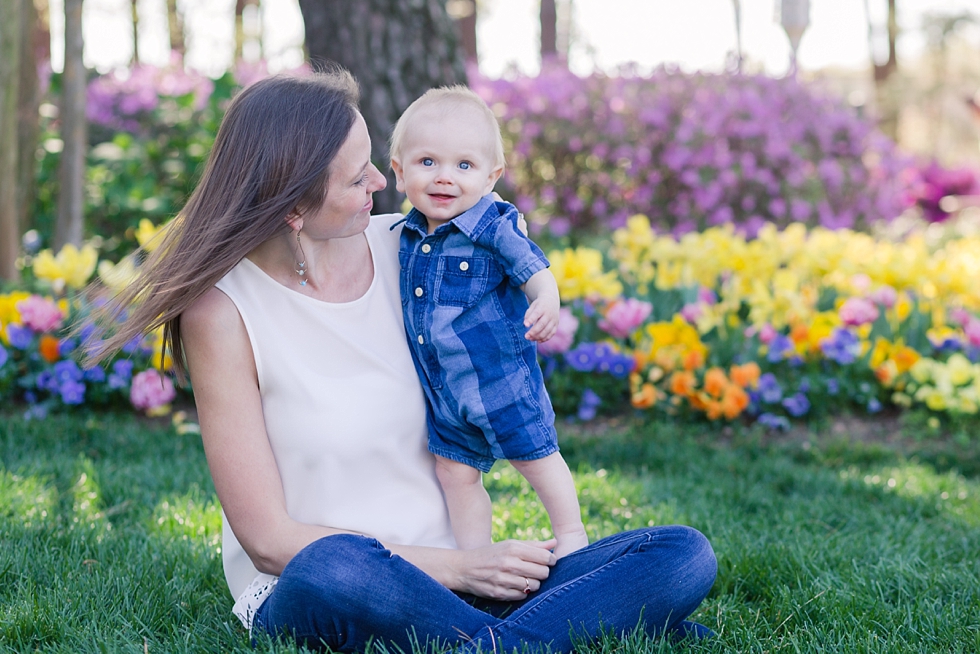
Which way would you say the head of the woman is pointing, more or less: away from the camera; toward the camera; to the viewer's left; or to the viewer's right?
to the viewer's right

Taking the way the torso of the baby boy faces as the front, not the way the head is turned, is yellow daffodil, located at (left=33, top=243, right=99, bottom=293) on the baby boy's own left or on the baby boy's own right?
on the baby boy's own right

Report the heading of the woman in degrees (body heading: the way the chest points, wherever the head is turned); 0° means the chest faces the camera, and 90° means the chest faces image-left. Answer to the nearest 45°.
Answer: approximately 315°

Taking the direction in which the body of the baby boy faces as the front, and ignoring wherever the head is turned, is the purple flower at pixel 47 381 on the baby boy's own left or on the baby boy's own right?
on the baby boy's own right

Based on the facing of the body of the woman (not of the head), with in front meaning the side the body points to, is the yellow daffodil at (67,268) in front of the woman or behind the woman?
behind

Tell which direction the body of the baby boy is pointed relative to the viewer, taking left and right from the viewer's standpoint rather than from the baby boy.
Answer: facing the viewer and to the left of the viewer

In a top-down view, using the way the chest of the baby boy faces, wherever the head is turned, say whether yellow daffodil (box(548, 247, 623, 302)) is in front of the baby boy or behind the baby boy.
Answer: behind
